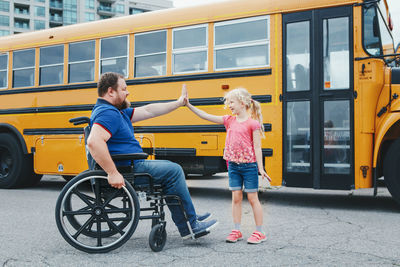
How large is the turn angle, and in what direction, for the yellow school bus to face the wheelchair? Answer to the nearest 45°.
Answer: approximately 90° to its right

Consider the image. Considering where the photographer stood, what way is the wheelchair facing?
facing to the right of the viewer

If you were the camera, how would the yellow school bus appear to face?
facing the viewer and to the right of the viewer

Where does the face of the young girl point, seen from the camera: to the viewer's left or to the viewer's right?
to the viewer's left

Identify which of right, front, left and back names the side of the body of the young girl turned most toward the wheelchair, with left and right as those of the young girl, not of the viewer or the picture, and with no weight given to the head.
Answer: front

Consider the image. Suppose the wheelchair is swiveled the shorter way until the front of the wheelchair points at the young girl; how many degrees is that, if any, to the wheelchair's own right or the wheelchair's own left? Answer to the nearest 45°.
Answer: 0° — it already faces them

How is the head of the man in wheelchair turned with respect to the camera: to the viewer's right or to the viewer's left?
to the viewer's right

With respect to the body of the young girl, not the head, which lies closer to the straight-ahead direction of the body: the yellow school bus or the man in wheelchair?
the man in wheelchair

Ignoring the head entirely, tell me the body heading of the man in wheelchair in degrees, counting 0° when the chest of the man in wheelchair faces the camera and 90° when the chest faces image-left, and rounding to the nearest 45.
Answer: approximately 270°

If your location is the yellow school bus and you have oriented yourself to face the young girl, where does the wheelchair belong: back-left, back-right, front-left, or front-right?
front-right

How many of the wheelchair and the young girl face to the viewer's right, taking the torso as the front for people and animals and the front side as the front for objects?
1

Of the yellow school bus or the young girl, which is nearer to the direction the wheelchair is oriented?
the young girl

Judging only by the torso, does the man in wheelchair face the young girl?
yes
